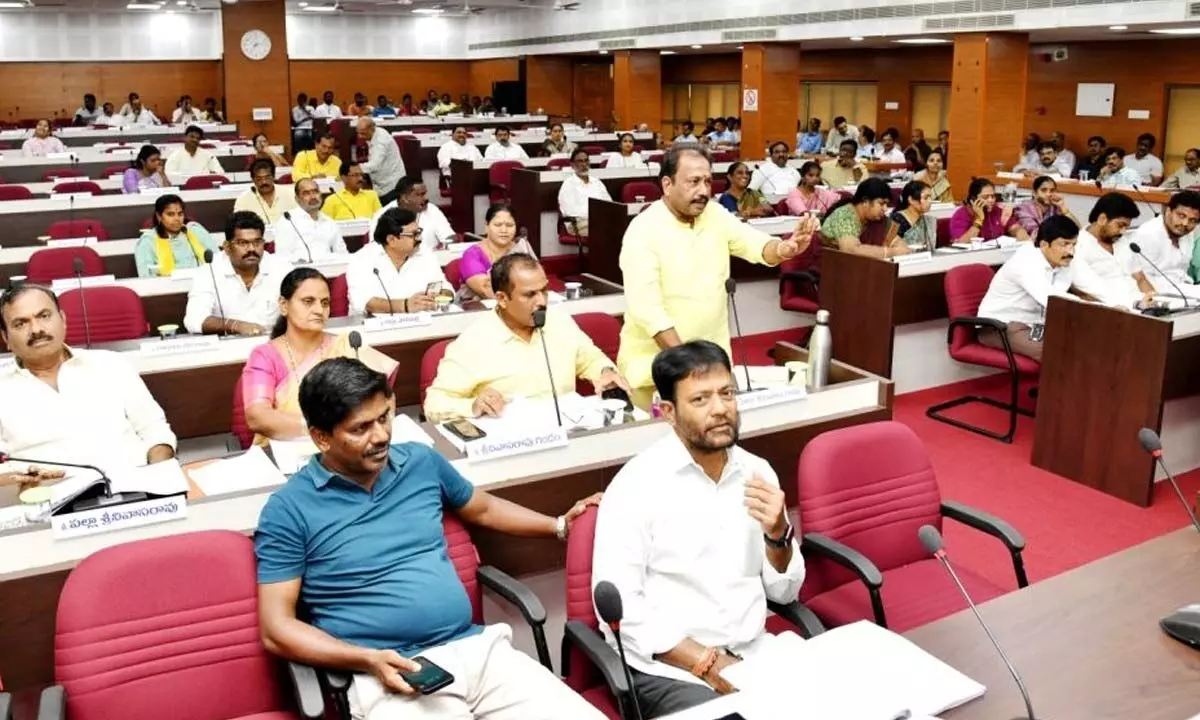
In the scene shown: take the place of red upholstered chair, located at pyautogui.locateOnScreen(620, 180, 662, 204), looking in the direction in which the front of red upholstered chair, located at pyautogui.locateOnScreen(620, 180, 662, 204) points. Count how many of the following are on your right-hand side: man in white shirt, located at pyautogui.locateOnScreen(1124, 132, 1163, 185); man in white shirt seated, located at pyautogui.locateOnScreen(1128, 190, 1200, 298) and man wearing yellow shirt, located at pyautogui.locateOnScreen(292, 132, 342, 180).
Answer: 1

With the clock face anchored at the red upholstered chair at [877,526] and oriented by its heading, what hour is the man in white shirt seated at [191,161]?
The man in white shirt seated is roughly at 6 o'clock from the red upholstered chair.

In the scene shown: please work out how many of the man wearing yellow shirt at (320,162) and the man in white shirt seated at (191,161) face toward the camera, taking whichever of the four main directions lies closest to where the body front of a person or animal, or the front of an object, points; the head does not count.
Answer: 2

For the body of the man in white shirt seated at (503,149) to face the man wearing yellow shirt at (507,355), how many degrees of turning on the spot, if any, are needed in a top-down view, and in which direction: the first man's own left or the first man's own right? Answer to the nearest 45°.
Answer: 0° — they already face them

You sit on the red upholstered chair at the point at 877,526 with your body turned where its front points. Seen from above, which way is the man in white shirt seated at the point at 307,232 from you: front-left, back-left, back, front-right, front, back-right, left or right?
back

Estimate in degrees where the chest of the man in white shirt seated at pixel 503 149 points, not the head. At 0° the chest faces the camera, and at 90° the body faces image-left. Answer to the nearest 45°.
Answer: approximately 0°

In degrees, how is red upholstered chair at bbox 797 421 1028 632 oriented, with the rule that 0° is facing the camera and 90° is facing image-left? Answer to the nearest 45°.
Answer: approximately 315°

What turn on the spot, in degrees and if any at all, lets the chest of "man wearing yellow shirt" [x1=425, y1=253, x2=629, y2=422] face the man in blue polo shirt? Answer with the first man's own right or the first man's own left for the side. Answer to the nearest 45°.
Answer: approximately 45° to the first man's own right

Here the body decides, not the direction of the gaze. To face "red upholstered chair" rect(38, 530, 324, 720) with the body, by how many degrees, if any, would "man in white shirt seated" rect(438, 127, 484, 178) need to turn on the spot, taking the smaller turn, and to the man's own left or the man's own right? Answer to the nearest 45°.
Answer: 0° — they already face it

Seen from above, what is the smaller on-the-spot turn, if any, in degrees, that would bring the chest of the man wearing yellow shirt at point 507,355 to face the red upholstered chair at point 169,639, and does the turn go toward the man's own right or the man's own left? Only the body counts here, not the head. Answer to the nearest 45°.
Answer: approximately 90° to the man's own right

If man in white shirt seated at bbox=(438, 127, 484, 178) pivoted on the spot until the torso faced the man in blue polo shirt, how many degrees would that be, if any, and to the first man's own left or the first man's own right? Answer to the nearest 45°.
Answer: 0° — they already face them

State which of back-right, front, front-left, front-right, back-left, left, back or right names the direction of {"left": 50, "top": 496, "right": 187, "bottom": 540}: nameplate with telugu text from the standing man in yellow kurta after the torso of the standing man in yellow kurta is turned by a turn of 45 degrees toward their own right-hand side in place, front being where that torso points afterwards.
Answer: front-right

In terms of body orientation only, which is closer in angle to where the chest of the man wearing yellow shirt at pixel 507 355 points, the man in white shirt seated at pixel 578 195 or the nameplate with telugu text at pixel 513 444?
the nameplate with telugu text
